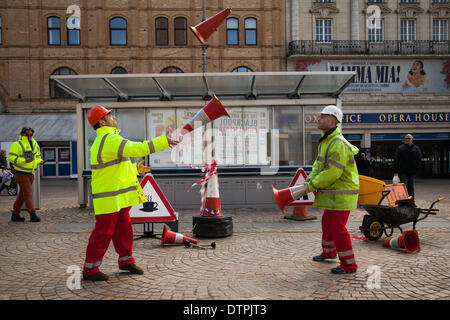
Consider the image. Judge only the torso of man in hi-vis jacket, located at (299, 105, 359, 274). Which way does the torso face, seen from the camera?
to the viewer's left

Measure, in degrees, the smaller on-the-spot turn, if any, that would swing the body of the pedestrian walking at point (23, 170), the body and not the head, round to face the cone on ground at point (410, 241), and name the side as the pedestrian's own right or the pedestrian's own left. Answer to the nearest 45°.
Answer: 0° — they already face it

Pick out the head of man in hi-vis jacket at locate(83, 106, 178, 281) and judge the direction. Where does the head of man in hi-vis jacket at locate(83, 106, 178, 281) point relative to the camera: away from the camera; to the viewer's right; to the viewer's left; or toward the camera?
to the viewer's right

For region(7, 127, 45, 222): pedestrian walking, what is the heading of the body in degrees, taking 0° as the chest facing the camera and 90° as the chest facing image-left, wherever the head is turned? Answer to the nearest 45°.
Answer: approximately 315°

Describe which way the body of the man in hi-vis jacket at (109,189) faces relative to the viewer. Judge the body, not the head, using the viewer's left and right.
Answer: facing to the right of the viewer

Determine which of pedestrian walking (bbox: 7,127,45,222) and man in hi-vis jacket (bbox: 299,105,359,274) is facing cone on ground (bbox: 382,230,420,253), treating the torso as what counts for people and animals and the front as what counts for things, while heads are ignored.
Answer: the pedestrian walking

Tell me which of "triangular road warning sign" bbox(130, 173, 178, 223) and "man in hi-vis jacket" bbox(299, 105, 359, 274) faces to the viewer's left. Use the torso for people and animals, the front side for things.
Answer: the man in hi-vis jacket
